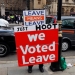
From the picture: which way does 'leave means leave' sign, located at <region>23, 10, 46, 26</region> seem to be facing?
toward the camera

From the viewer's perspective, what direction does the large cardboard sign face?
toward the camera

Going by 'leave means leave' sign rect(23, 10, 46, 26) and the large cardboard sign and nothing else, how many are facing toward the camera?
2
